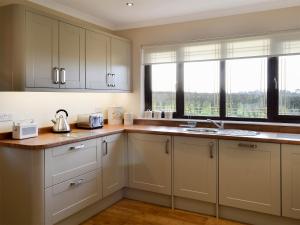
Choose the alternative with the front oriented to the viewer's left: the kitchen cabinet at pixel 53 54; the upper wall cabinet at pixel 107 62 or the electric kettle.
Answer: the electric kettle

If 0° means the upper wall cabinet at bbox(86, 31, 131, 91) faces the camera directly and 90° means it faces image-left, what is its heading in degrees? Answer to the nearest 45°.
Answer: approximately 315°

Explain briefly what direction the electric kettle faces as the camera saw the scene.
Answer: facing to the left of the viewer

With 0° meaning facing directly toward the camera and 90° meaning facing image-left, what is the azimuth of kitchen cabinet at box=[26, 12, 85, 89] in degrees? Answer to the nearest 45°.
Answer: approximately 315°

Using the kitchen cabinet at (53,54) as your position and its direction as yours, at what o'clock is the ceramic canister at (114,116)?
The ceramic canister is roughly at 9 o'clock from the kitchen cabinet.

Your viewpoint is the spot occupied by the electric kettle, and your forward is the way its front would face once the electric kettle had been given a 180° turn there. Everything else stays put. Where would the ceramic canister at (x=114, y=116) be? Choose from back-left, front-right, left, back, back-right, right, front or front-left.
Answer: front-left

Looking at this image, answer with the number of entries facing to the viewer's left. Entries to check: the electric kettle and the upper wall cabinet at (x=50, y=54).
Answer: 1

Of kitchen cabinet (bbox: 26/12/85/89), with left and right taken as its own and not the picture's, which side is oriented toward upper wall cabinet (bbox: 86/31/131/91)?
left

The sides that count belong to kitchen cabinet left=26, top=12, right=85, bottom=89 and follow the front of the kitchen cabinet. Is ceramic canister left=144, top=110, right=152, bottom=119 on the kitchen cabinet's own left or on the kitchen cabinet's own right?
on the kitchen cabinet's own left
